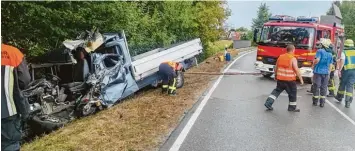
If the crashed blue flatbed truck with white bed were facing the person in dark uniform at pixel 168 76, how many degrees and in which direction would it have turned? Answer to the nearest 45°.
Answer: approximately 135° to its left

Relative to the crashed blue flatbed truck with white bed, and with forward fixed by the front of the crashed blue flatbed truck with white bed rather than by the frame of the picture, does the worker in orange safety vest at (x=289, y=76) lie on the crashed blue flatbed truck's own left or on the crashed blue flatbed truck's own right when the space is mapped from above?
on the crashed blue flatbed truck's own left

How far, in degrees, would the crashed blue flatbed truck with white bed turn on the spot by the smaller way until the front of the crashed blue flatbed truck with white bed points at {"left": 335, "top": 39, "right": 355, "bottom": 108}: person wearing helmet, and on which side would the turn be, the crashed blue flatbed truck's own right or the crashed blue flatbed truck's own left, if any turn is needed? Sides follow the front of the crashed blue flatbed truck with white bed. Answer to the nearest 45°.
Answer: approximately 135° to the crashed blue flatbed truck's own left

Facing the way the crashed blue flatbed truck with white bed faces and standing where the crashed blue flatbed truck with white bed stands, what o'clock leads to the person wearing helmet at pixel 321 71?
The person wearing helmet is roughly at 8 o'clock from the crashed blue flatbed truck with white bed.

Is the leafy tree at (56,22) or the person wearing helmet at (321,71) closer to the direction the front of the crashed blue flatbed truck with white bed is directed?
the leafy tree

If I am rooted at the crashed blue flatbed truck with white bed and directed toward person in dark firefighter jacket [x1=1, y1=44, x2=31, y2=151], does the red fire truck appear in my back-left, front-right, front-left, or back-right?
back-left

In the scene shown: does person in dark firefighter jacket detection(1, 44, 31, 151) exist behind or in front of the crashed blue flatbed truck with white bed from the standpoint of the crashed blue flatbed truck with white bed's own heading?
in front

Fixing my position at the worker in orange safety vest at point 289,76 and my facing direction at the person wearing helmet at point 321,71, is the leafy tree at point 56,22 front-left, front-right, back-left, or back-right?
back-left

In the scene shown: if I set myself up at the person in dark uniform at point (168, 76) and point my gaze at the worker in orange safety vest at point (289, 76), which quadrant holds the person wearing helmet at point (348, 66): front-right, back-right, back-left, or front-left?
front-left

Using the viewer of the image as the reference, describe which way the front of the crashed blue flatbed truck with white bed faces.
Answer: facing the viewer and to the left of the viewer
